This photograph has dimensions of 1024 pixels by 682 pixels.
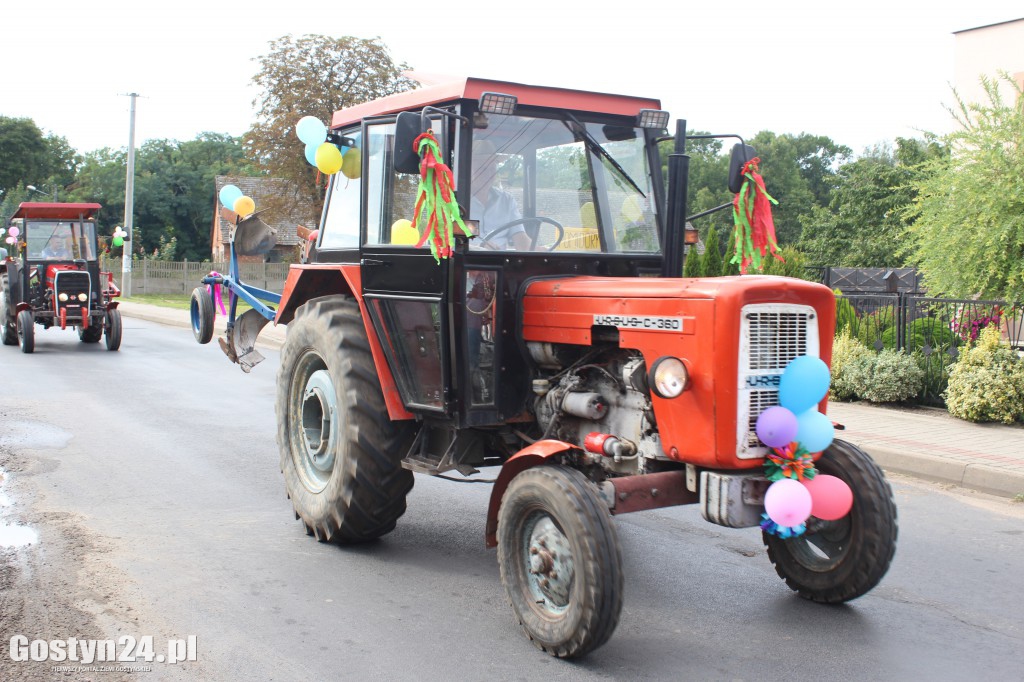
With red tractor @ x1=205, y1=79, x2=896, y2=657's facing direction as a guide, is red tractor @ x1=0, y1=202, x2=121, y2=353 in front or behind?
behind

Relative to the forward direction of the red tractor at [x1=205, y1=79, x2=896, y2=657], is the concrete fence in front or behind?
behind

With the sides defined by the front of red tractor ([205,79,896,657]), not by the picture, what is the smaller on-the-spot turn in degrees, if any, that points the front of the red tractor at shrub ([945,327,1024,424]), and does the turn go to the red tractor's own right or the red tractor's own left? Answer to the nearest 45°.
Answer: approximately 90° to the red tractor's own left

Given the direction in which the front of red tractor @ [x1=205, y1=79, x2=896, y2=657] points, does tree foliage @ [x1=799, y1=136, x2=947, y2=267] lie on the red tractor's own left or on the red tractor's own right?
on the red tractor's own left

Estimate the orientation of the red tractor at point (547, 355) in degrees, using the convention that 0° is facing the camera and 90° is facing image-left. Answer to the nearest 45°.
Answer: approximately 315°
